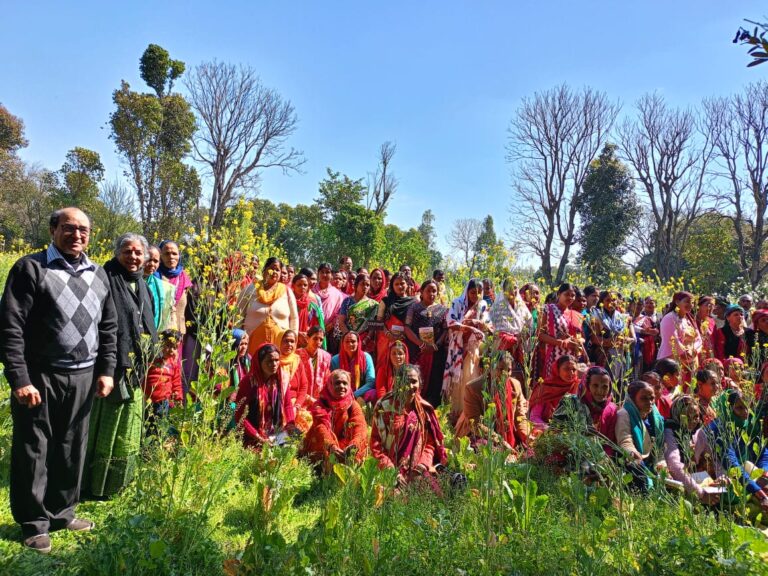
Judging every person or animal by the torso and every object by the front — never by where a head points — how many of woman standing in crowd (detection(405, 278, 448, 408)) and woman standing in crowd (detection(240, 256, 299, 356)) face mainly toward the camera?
2

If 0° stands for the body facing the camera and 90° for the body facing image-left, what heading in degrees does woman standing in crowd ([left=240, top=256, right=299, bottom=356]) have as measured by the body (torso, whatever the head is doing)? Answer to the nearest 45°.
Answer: approximately 0°

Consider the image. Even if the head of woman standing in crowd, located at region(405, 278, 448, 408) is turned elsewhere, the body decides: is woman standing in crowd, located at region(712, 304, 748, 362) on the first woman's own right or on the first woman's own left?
on the first woman's own left

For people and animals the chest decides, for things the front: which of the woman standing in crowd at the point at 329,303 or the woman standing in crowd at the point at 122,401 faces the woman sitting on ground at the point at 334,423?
the woman standing in crowd at the point at 329,303

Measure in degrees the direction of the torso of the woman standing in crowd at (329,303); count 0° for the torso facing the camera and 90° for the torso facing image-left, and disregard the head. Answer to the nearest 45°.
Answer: approximately 0°

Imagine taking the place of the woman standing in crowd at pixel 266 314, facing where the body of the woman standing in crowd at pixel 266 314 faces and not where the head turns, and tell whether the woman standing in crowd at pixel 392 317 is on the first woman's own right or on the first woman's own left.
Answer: on the first woman's own left

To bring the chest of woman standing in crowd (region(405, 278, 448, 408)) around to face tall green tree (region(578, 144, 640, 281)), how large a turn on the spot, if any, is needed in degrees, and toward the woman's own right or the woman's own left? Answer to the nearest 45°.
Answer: approximately 135° to the woman's own left

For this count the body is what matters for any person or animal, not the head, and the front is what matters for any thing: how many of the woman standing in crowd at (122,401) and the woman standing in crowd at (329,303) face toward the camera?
2
